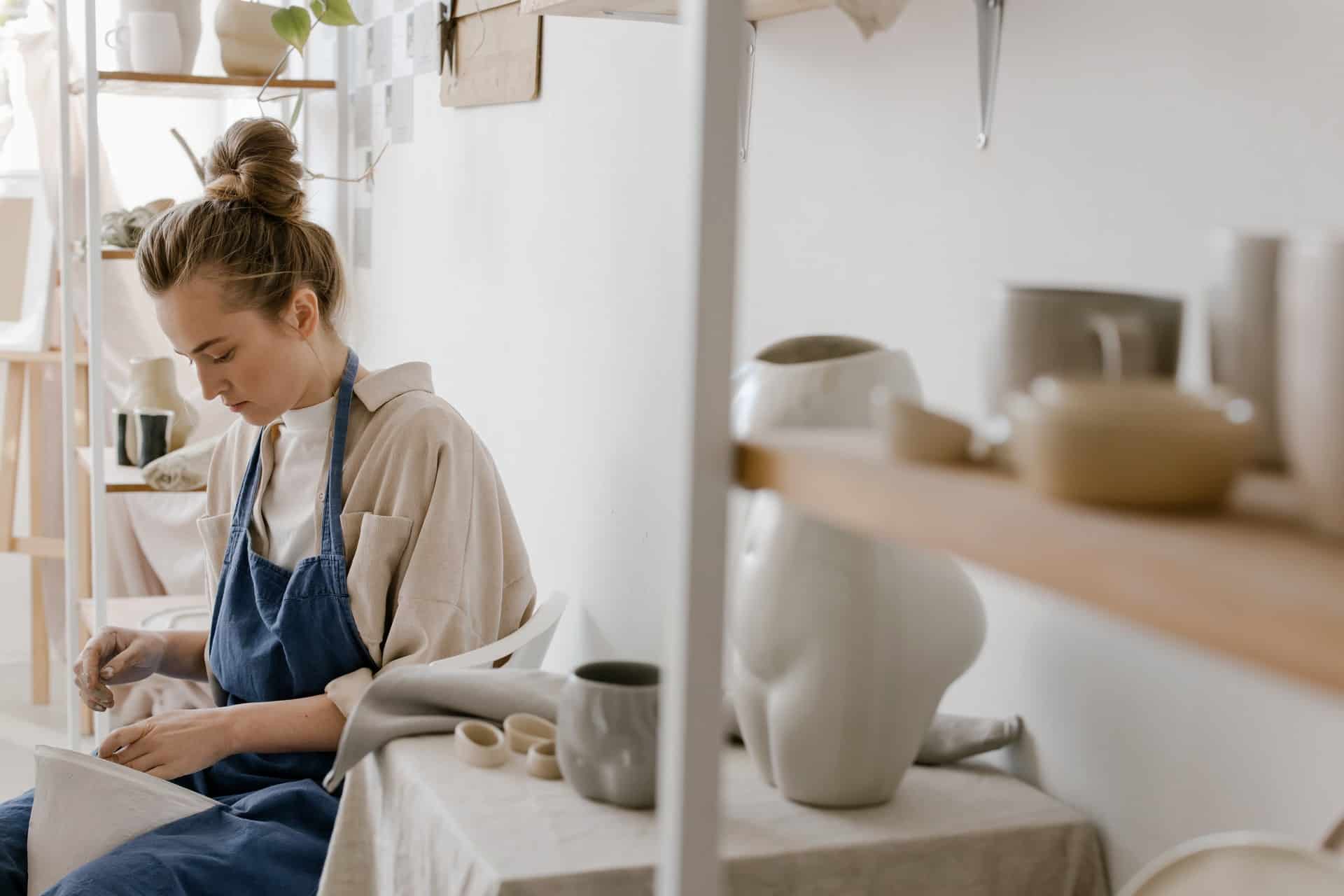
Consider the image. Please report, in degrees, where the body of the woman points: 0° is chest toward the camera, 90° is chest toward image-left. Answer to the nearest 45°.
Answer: approximately 45°

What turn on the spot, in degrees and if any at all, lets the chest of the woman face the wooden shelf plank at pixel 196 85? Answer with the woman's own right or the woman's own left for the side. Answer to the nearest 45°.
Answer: approximately 135° to the woman's own right

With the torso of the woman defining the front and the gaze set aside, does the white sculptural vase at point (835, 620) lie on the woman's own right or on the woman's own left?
on the woman's own left

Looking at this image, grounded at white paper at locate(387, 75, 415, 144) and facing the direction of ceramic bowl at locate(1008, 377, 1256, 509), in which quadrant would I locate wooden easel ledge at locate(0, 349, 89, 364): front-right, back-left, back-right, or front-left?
back-right

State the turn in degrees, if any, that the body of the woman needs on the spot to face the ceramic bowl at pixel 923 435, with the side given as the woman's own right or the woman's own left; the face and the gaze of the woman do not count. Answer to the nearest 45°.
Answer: approximately 45° to the woman's own left

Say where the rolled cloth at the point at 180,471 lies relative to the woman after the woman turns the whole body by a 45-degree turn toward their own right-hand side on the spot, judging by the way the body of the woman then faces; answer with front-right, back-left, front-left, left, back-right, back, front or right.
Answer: right

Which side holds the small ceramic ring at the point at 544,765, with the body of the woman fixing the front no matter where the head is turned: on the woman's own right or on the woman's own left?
on the woman's own left

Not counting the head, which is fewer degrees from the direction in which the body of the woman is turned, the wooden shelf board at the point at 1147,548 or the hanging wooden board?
the wooden shelf board
